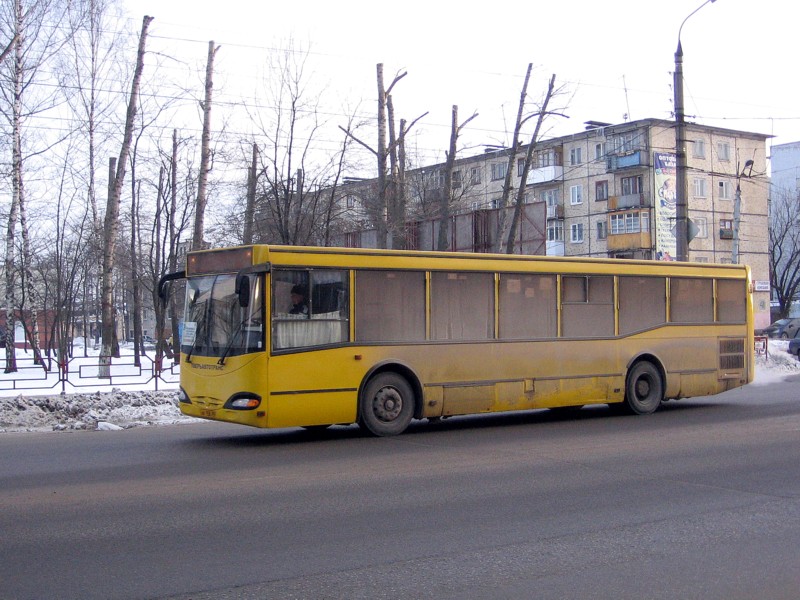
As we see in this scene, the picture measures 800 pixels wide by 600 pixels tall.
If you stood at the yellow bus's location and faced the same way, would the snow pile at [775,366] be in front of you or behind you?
behind

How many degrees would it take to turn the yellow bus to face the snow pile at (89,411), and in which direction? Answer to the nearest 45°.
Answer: approximately 45° to its right

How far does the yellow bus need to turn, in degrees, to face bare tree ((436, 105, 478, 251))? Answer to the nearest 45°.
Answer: approximately 135° to its right

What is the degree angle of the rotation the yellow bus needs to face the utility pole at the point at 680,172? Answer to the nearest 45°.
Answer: approximately 180°

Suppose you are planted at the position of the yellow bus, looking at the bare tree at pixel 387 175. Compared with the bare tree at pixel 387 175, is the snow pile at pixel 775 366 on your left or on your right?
right

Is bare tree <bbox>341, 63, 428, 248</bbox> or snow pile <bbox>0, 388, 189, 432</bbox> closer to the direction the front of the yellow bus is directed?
the snow pile

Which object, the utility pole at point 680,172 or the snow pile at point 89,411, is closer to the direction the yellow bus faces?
the snow pile

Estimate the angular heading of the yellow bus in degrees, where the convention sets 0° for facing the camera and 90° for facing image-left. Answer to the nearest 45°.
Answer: approximately 45°

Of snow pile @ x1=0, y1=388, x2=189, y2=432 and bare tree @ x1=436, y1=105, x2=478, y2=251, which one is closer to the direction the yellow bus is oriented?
the snow pile

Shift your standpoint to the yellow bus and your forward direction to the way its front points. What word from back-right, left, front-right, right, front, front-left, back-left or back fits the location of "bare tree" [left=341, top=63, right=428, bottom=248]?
back-right
